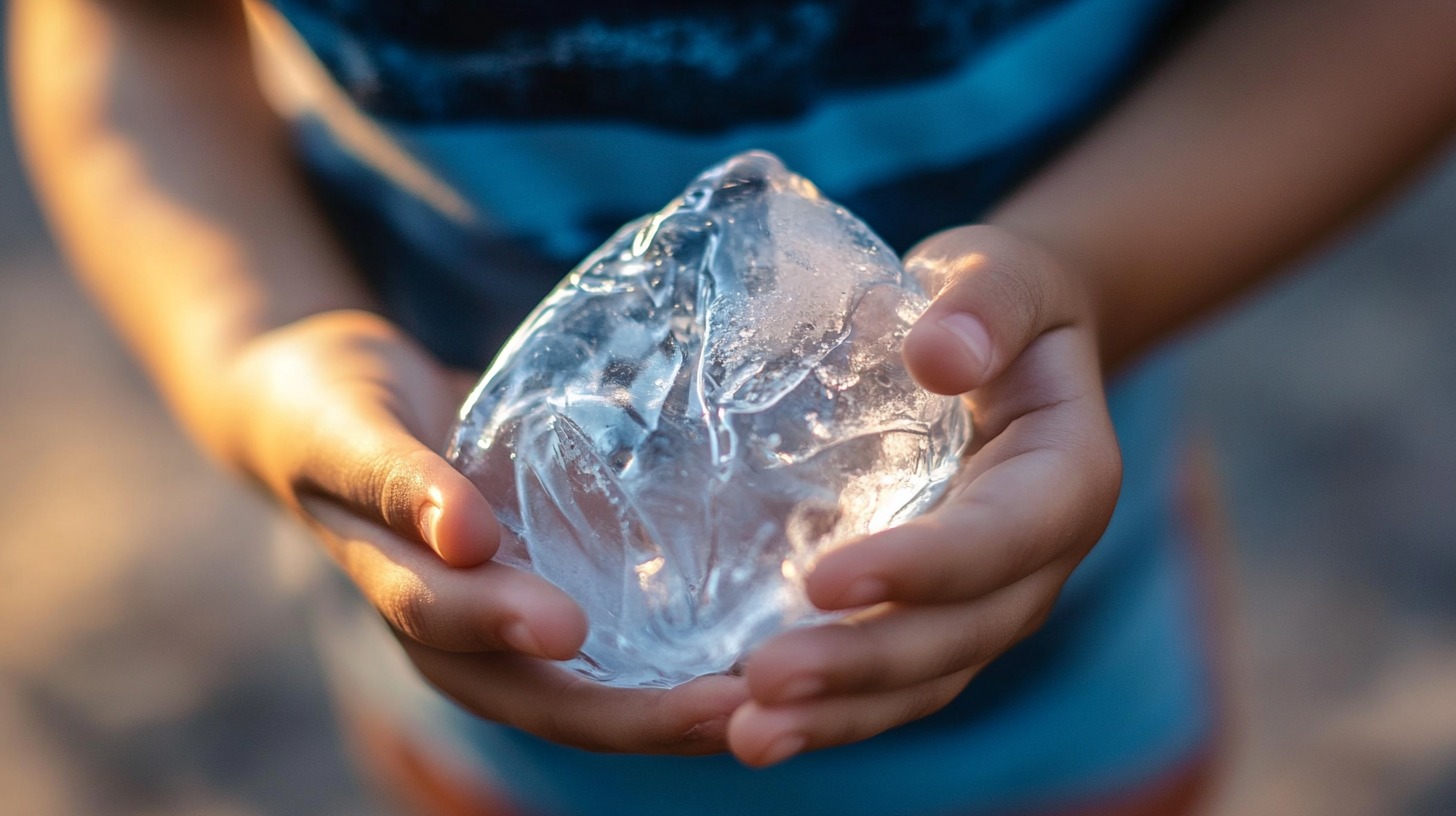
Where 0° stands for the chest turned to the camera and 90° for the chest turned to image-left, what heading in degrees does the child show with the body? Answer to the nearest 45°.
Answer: approximately 0°
